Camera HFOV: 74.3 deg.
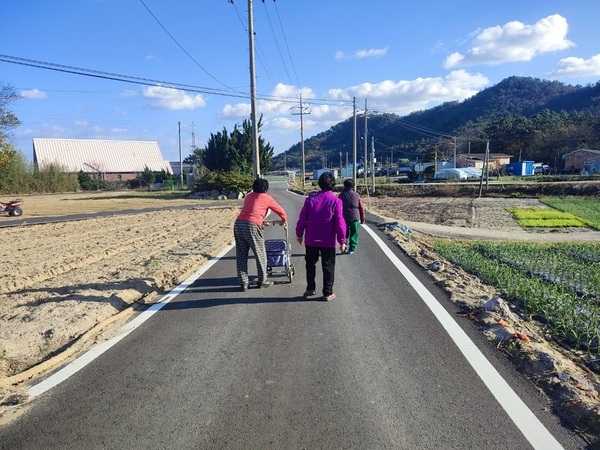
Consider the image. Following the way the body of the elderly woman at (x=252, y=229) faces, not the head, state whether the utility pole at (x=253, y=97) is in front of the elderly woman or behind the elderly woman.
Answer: in front

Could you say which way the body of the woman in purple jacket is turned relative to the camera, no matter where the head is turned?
away from the camera

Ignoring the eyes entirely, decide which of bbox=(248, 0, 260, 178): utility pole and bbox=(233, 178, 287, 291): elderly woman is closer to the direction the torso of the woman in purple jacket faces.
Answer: the utility pole

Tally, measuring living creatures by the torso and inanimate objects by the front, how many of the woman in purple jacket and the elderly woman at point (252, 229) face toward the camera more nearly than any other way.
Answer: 0

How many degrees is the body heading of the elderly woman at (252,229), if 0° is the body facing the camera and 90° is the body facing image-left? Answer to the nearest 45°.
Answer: approximately 225°

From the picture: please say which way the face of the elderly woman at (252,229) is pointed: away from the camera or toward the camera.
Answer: away from the camera

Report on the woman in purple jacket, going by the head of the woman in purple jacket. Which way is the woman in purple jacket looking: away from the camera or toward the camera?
away from the camera

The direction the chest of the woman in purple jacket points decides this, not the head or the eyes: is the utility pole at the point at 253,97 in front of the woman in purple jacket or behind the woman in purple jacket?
in front

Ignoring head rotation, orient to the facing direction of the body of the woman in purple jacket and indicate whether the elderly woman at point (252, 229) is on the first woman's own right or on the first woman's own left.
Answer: on the first woman's own left

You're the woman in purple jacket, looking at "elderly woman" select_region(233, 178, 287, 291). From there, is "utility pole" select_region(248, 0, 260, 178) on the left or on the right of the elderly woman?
right
